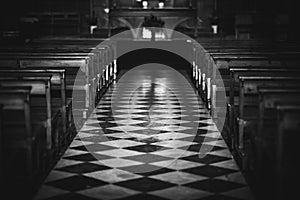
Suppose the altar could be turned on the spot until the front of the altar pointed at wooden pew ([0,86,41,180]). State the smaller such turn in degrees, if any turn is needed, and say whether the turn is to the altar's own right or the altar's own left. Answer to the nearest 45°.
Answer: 0° — it already faces it

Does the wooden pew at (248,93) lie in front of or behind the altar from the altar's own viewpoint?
in front

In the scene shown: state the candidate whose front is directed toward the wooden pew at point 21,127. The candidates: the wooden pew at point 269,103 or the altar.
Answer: the altar

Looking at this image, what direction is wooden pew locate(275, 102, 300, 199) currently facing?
away from the camera

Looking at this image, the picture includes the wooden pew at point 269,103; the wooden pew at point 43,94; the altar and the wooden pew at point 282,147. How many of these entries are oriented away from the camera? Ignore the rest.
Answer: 3

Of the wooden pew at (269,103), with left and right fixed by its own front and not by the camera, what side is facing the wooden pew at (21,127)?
left

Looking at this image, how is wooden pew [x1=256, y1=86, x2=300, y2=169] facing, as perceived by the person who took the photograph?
facing away from the viewer

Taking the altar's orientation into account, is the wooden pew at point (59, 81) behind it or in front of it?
in front

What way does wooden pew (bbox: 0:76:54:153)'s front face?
away from the camera

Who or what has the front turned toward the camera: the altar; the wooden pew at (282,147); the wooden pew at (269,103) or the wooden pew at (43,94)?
the altar

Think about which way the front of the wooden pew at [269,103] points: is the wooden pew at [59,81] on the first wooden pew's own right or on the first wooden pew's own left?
on the first wooden pew's own left

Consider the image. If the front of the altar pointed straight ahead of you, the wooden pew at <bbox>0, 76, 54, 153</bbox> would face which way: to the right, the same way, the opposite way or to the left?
the opposite way

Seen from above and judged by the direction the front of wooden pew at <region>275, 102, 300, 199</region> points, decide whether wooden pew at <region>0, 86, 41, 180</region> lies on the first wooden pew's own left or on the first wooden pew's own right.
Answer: on the first wooden pew's own left
